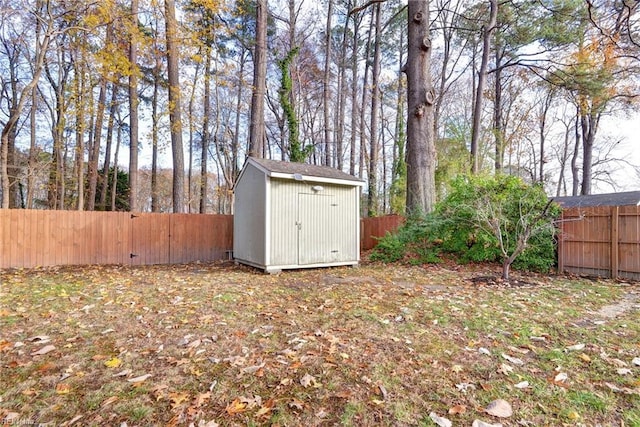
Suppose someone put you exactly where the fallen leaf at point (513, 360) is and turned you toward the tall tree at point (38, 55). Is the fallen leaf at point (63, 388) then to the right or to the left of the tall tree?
left

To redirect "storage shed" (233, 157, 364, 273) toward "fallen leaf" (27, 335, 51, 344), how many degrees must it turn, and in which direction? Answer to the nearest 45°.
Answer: approximately 90° to its right

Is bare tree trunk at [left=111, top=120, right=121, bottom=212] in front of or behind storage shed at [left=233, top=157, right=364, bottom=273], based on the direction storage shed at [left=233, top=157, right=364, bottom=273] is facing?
behind

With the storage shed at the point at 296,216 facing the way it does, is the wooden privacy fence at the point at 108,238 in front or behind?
behind

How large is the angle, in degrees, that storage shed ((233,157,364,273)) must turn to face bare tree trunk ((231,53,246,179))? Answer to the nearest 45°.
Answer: approximately 135° to its left

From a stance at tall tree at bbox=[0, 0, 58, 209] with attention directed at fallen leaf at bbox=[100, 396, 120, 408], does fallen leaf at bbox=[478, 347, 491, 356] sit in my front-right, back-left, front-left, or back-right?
front-left

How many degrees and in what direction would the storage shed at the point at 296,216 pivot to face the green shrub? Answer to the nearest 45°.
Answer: approximately 45° to its left

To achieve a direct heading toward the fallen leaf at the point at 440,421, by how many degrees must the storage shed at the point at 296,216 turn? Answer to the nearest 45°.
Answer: approximately 45° to its right

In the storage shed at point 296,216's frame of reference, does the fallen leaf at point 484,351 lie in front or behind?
in front

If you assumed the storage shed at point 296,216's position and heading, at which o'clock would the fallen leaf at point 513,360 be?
The fallen leaf is roughly at 1 o'clock from the storage shed.

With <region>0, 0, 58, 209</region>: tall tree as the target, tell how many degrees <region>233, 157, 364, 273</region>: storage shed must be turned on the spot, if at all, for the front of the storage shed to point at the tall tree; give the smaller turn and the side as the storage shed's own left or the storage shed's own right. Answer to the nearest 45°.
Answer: approximately 135° to the storage shed's own right

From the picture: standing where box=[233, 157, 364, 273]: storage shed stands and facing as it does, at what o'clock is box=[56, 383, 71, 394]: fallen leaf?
The fallen leaf is roughly at 2 o'clock from the storage shed.

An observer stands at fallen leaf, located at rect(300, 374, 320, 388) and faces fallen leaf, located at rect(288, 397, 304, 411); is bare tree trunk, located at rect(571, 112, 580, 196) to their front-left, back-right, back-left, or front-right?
back-left

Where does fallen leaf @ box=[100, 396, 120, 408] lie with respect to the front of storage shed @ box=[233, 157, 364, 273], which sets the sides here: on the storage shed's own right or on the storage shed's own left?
on the storage shed's own right

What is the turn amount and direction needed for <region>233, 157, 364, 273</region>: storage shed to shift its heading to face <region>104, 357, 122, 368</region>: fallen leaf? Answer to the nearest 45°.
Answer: approximately 45° to its right

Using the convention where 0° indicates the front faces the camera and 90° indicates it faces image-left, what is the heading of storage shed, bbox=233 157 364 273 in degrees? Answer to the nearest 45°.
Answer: approximately 315°

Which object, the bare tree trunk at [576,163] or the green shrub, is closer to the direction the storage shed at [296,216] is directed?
the green shrub

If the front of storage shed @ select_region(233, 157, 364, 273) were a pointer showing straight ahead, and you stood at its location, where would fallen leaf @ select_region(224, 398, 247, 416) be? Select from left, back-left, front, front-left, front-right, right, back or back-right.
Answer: front-right

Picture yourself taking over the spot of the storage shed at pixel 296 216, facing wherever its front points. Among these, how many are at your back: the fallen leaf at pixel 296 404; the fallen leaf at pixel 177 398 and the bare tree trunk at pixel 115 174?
1
